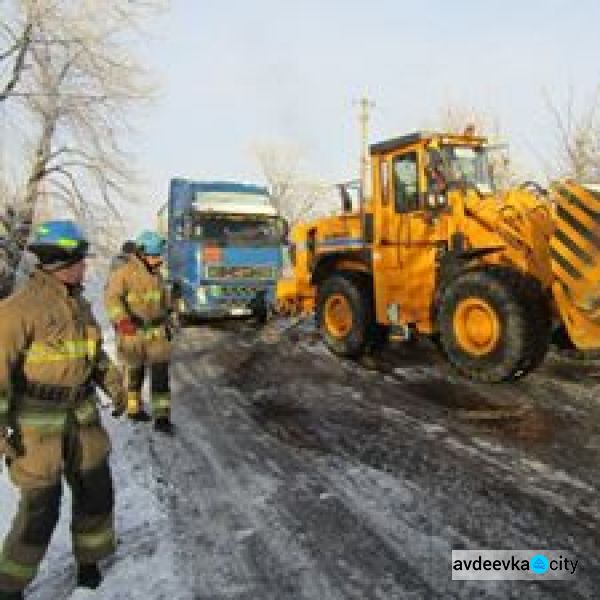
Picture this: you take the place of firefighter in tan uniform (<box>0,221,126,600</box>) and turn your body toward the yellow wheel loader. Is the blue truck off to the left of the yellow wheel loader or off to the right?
left

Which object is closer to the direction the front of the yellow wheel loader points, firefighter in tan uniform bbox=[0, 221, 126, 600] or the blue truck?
the firefighter in tan uniform

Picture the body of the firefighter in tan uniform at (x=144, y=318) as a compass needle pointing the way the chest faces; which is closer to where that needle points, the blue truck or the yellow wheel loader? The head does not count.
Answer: the yellow wheel loader

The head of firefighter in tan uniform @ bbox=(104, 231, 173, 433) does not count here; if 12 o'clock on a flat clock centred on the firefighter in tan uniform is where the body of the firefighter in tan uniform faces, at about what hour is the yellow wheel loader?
The yellow wheel loader is roughly at 10 o'clock from the firefighter in tan uniform.

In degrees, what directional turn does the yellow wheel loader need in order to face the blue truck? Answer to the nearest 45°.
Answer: approximately 180°
